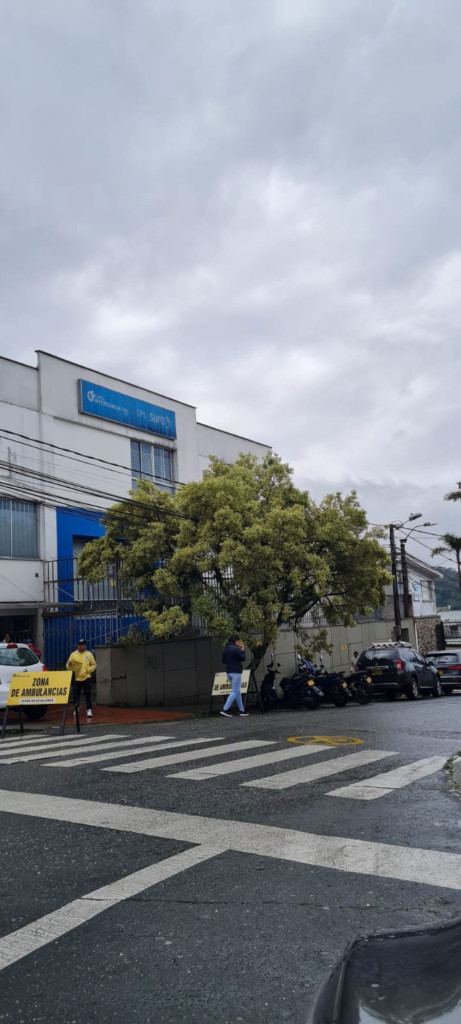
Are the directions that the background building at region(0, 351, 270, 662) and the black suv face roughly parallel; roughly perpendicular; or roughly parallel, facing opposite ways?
roughly perpendicular

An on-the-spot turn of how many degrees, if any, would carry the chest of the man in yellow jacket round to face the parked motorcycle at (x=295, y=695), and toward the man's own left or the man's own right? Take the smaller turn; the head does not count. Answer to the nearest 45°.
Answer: approximately 135° to the man's own left

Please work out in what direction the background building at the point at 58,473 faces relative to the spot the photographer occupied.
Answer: facing the viewer and to the right of the viewer

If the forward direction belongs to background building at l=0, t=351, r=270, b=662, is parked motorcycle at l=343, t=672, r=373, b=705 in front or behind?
in front

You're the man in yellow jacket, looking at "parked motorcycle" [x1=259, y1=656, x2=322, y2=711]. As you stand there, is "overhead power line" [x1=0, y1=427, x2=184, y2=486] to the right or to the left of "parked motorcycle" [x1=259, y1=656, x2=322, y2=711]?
left

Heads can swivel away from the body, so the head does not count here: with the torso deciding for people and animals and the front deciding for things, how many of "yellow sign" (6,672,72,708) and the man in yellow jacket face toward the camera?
2

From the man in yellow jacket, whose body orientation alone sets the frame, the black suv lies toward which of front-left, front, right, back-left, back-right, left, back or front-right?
back-left

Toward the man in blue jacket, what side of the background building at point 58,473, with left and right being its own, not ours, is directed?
front

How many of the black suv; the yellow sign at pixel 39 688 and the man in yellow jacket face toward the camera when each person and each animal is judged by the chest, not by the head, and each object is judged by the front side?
2

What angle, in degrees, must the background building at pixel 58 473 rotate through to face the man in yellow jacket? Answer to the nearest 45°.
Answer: approximately 45° to its right

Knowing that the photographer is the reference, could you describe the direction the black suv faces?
facing away from the viewer and to the right of the viewer

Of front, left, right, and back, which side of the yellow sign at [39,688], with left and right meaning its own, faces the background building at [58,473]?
back

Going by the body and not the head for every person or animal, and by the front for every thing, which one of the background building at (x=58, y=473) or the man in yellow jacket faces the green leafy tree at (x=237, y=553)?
the background building

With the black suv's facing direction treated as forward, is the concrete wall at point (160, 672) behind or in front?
behind

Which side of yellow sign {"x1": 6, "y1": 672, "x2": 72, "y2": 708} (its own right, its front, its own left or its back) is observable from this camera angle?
front

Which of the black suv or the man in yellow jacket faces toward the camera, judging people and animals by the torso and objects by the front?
the man in yellow jacket
